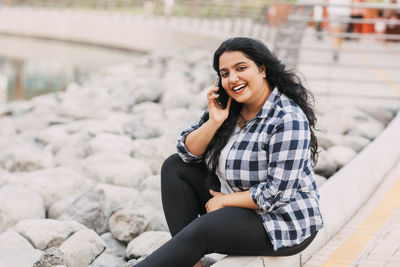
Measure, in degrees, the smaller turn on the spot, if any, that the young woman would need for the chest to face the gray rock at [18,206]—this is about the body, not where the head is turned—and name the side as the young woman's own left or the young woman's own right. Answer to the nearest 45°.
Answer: approximately 90° to the young woman's own right

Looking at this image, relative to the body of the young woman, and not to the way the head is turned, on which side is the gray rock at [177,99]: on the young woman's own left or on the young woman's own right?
on the young woman's own right

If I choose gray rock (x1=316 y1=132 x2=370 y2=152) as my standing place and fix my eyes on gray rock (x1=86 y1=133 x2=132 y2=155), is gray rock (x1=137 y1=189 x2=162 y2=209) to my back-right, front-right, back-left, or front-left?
front-left

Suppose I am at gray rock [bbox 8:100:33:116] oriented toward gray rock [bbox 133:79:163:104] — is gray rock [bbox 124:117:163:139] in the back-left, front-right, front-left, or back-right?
front-right

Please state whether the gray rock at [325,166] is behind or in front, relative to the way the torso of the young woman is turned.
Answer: behind

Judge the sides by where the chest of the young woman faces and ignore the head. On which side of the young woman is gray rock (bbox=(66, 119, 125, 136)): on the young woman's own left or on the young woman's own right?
on the young woman's own right

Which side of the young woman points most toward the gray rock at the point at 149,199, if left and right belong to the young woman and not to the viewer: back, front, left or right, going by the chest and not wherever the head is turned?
right

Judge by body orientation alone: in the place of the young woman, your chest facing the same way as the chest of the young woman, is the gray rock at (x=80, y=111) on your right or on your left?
on your right

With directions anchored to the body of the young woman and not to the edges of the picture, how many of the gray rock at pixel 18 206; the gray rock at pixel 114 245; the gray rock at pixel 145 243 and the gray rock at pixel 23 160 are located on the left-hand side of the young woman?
0

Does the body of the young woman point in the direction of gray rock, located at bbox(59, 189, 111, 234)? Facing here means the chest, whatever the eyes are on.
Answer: no

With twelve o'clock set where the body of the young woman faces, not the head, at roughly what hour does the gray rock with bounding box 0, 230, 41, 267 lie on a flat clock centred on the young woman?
The gray rock is roughly at 2 o'clock from the young woman.

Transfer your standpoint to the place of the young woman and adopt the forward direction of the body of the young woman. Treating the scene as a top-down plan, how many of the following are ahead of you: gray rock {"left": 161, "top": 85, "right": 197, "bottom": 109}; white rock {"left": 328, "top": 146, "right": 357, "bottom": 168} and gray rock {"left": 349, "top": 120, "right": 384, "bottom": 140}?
0

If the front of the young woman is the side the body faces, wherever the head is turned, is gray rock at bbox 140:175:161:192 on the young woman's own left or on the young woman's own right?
on the young woman's own right

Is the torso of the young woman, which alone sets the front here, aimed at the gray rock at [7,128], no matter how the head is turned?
no

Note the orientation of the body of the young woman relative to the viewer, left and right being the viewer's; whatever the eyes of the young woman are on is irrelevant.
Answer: facing the viewer and to the left of the viewer

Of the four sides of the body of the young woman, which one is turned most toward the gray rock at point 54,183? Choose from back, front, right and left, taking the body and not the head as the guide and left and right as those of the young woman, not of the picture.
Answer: right

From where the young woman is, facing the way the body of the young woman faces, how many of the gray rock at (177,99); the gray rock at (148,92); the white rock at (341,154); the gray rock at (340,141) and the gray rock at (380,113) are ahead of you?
0

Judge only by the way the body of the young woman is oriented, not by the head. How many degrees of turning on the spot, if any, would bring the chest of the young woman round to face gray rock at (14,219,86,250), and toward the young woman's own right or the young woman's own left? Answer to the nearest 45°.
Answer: approximately 90° to the young woman's own right

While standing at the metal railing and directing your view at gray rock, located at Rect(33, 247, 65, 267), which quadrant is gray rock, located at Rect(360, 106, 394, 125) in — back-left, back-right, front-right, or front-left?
front-left
